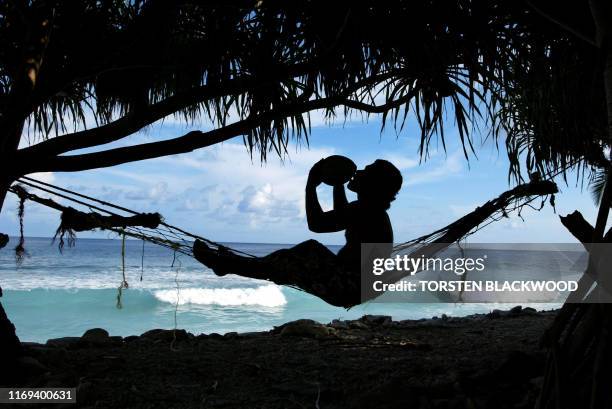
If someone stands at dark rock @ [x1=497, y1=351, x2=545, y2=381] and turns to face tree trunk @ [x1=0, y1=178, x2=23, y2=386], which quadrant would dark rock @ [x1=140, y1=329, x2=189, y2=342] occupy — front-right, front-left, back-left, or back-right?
front-right

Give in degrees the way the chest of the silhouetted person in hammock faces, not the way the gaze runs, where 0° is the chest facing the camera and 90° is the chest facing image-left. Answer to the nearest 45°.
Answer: approximately 90°

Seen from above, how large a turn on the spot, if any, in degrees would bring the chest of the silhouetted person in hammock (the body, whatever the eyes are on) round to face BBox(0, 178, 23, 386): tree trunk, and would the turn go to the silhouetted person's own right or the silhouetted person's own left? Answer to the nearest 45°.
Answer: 0° — they already face it

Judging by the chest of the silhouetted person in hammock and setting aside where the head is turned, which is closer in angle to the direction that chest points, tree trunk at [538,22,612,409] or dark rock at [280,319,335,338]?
the dark rock

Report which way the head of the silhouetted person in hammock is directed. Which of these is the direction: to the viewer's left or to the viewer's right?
to the viewer's left

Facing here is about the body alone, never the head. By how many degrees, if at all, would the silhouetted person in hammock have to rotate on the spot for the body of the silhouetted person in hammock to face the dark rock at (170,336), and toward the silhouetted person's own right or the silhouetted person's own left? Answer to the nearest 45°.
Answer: approximately 45° to the silhouetted person's own right

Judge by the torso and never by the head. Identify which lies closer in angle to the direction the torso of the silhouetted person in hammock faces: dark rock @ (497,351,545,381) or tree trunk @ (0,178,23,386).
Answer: the tree trunk

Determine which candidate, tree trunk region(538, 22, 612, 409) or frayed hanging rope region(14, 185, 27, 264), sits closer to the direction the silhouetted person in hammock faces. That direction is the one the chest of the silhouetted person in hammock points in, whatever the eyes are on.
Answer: the frayed hanging rope

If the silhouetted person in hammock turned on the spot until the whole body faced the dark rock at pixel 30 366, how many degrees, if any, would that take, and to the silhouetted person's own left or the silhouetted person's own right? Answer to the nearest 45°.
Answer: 0° — they already face it

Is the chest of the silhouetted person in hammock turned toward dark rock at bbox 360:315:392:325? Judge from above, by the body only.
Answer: no

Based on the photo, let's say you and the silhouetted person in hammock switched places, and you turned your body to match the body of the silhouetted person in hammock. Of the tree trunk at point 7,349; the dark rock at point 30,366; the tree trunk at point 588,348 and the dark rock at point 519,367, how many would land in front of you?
2

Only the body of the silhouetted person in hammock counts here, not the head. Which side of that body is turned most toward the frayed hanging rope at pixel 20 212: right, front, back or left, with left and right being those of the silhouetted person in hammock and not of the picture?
front

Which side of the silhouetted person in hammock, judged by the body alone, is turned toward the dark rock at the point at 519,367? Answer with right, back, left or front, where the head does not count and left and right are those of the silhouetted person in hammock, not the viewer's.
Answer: back

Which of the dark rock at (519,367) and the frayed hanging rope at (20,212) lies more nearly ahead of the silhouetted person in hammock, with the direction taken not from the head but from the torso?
the frayed hanging rope
